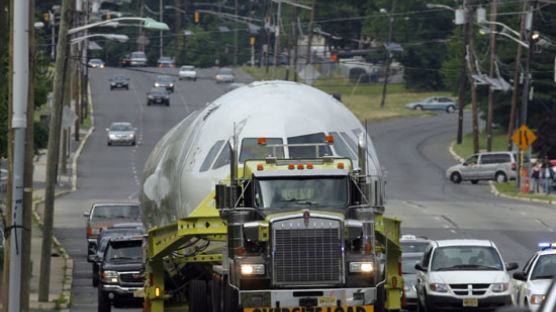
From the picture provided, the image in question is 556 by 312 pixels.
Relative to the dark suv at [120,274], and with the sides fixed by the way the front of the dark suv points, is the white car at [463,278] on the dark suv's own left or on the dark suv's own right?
on the dark suv's own left

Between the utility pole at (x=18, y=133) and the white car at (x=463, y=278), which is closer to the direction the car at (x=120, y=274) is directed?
the utility pole

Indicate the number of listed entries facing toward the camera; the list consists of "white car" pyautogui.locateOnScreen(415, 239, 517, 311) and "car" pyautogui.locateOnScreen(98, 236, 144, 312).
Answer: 2

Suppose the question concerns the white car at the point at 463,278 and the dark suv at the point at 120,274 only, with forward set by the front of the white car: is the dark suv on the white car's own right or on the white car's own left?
on the white car's own right

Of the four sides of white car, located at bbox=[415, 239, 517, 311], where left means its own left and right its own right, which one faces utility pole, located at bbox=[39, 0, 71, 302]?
right

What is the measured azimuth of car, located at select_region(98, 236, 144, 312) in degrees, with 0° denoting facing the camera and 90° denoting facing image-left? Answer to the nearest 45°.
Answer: approximately 0°
